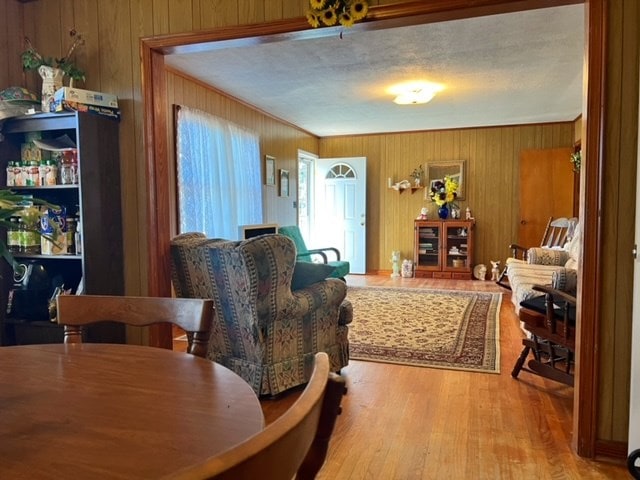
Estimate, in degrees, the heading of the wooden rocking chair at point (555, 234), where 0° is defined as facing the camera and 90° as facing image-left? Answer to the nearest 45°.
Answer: approximately 45°

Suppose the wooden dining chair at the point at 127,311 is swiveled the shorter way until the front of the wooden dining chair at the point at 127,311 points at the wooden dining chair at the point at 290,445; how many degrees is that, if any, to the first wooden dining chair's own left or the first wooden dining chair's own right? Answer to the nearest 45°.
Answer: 0° — it already faces it

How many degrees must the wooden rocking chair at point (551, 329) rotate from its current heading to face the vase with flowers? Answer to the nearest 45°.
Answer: approximately 45° to its right

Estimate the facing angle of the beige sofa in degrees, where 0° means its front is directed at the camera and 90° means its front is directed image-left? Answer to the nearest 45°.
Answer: approximately 90°

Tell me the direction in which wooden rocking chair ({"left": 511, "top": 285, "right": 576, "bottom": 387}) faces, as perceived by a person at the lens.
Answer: facing away from the viewer and to the left of the viewer

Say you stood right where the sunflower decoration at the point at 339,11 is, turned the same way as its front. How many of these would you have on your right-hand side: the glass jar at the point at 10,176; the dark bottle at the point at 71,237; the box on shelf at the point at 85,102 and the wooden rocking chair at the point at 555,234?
3

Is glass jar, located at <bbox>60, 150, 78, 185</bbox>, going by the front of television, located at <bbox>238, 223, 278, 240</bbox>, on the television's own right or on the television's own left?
on the television's own right

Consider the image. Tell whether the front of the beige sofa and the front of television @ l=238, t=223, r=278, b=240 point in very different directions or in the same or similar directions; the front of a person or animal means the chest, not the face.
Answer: very different directions

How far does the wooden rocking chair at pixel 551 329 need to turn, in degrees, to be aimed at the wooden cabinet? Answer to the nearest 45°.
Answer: approximately 45° to its right

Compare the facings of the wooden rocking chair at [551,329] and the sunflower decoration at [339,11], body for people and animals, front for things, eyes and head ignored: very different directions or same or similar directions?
very different directions

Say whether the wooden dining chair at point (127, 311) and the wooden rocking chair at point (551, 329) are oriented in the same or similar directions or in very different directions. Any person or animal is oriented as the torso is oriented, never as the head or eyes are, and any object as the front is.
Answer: very different directions

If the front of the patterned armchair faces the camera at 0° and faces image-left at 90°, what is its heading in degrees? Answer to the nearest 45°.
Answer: approximately 225°

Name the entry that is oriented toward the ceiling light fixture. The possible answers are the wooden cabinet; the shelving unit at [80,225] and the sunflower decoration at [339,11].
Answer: the wooden cabinet
